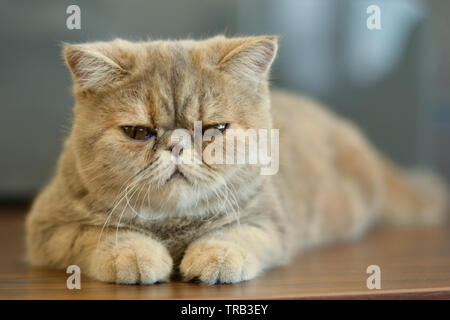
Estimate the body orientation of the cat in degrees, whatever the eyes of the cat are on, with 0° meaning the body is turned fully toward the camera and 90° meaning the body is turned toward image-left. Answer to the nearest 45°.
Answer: approximately 45°
